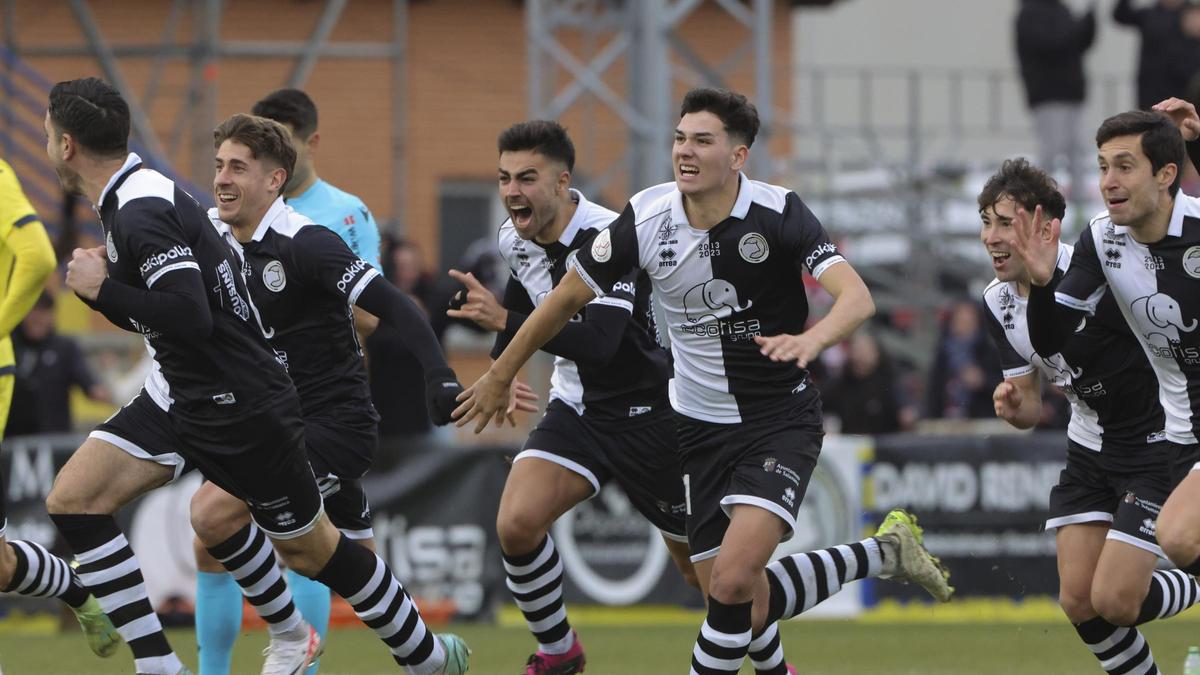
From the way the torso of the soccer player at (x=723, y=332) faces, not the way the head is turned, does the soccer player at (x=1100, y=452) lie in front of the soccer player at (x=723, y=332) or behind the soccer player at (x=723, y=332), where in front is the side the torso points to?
behind

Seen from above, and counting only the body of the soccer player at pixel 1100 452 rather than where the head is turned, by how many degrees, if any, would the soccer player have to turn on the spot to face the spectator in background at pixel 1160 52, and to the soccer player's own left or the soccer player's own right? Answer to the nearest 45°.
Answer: approximately 135° to the soccer player's own right

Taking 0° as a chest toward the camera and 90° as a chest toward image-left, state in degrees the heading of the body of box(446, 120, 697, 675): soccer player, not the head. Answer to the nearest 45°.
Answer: approximately 45°

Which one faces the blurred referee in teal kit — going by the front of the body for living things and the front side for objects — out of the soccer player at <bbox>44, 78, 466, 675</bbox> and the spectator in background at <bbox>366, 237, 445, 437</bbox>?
the spectator in background

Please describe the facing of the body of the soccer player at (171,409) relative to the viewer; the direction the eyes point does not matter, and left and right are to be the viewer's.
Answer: facing to the left of the viewer

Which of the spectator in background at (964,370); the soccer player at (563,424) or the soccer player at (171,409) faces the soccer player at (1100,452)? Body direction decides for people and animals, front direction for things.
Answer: the spectator in background

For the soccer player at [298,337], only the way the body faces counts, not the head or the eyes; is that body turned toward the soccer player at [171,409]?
yes
